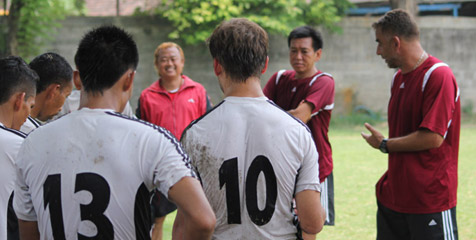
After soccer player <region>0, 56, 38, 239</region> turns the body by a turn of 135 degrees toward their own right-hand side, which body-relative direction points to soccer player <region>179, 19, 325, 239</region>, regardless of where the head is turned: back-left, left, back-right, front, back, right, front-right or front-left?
front-left

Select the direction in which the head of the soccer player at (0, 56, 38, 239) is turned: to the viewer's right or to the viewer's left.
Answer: to the viewer's right

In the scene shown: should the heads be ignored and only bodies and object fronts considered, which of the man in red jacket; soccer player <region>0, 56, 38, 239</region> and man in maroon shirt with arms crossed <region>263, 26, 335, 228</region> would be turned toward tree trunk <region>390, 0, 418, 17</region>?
soccer player <region>0, 56, 38, 239</region>

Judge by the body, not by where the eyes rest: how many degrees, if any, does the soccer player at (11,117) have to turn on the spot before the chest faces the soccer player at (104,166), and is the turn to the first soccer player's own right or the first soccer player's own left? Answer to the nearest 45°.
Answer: approximately 135° to the first soccer player's own right

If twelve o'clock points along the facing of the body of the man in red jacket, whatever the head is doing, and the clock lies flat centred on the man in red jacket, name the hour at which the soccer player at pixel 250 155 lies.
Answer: The soccer player is roughly at 12 o'clock from the man in red jacket.

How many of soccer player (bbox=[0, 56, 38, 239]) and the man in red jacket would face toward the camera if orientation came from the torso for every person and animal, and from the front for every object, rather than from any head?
1

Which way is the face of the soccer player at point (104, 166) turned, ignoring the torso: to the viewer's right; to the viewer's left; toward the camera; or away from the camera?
away from the camera

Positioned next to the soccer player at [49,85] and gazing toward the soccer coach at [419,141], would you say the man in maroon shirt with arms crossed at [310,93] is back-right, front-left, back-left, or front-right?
front-left

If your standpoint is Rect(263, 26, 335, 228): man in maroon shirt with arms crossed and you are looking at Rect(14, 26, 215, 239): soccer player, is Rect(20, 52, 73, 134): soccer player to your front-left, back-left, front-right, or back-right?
front-right

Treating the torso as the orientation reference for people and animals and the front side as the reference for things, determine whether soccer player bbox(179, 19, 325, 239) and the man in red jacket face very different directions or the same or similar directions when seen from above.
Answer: very different directions

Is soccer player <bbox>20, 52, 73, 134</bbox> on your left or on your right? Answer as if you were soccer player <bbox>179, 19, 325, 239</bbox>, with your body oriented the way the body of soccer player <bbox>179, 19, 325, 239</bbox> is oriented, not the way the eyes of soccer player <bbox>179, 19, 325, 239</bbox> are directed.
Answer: on your left

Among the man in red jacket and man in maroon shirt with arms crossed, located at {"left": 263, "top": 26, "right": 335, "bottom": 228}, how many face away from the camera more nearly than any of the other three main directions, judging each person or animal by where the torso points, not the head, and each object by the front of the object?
0

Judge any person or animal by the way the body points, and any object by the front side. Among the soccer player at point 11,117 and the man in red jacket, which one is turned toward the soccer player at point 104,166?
the man in red jacket

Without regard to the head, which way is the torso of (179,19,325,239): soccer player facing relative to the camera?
away from the camera

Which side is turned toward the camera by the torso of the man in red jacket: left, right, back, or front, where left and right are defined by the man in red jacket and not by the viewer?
front

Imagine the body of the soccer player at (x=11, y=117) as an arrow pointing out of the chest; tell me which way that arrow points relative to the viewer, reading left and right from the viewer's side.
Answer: facing away from the viewer and to the right of the viewer

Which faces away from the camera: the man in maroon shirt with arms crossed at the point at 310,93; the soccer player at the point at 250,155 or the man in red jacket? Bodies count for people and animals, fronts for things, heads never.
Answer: the soccer player at the point at 250,155
